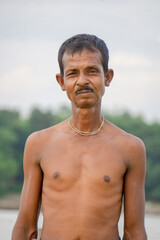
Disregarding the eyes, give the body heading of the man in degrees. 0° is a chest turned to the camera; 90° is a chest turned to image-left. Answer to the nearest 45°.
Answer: approximately 0°
